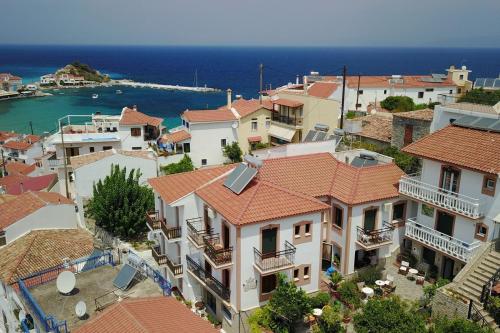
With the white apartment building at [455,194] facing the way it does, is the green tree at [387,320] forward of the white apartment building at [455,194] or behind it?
forward

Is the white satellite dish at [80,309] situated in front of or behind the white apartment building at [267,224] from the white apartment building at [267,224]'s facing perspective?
in front

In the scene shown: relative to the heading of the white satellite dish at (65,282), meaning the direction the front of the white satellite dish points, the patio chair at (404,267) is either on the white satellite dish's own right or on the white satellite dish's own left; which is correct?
on the white satellite dish's own left

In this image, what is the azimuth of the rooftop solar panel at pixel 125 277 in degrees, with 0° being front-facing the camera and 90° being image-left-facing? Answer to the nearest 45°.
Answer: approximately 45°

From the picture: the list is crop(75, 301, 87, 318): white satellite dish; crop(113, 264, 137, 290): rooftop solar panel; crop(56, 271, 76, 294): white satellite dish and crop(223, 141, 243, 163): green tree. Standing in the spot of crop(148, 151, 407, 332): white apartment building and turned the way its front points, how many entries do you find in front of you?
3

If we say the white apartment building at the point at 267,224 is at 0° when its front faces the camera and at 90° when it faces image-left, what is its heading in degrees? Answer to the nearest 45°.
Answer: approximately 45°

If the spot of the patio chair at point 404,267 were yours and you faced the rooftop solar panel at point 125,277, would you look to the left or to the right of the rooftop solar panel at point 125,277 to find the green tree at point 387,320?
left

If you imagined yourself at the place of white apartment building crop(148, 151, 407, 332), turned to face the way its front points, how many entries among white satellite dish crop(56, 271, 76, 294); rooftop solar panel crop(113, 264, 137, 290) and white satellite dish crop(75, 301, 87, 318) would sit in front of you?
3

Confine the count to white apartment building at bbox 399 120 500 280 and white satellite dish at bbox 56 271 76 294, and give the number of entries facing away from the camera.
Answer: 0

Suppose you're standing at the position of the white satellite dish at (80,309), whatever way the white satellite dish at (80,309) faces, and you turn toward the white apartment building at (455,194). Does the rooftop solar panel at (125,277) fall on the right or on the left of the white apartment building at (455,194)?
left

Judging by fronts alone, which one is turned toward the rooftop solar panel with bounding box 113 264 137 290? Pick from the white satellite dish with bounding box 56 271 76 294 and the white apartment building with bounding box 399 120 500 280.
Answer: the white apartment building

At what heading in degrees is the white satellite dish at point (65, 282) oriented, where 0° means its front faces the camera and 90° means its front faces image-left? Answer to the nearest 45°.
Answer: approximately 45°

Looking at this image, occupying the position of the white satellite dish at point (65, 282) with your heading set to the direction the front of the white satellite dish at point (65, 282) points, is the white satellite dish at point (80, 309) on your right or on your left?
on your left

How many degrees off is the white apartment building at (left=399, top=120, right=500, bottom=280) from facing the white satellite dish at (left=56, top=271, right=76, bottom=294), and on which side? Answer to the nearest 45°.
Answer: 0° — it already faces it

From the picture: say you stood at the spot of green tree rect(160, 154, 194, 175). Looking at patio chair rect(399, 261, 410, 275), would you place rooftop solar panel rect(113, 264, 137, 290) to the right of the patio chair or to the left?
right

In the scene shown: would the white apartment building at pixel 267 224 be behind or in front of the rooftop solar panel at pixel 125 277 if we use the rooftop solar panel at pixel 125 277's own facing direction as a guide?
behind
